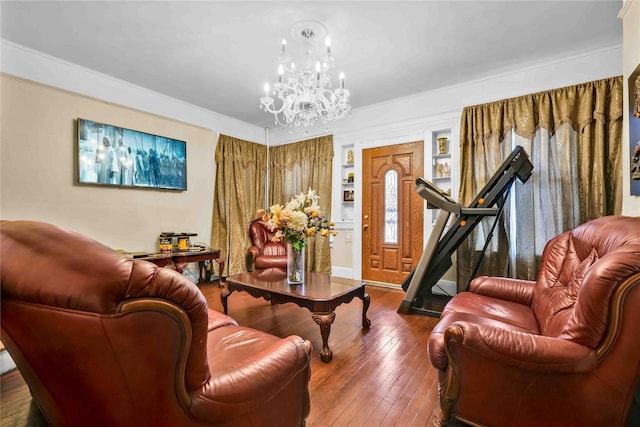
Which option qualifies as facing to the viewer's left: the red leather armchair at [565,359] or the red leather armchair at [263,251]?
the red leather armchair at [565,359]

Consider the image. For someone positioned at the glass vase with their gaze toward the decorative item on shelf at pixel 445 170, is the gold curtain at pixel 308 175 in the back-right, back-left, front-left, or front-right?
front-left

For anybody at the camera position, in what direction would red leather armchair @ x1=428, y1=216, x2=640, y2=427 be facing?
facing to the left of the viewer

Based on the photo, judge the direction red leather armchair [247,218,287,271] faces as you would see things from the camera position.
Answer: facing the viewer and to the right of the viewer

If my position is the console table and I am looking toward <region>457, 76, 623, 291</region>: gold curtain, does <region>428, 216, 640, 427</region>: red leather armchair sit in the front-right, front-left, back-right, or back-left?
front-right

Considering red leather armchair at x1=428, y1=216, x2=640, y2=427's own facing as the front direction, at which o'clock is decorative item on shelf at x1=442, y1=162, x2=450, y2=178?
The decorative item on shelf is roughly at 2 o'clock from the red leather armchair.

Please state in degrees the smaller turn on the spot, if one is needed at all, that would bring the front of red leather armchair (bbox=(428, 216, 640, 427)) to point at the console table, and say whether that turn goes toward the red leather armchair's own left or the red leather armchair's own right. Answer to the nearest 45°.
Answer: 0° — it already faces it

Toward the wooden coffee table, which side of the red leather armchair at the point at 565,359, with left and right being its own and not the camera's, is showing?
front

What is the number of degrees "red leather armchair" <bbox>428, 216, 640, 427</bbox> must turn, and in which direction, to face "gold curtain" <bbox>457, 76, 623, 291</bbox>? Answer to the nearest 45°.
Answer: approximately 90° to its right

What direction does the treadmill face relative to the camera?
to the viewer's left
